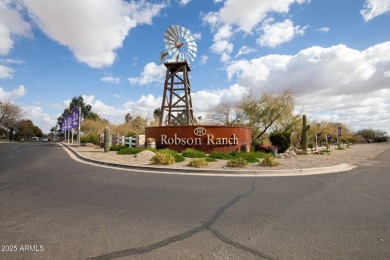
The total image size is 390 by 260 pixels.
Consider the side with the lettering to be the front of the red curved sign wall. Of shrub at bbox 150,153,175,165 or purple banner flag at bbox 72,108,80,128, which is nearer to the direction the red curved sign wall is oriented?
the shrub

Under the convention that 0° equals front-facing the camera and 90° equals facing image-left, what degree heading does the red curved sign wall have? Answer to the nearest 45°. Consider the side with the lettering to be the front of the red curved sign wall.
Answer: approximately 0°

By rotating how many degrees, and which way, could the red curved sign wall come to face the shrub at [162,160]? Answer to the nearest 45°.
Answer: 0° — it already faces it

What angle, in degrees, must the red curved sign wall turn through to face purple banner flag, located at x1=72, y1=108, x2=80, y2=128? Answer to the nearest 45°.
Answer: approximately 135° to its right

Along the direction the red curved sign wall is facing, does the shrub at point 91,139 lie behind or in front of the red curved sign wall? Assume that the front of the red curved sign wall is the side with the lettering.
behind

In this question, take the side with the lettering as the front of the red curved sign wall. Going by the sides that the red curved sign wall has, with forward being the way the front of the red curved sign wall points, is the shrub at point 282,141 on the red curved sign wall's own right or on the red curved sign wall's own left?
on the red curved sign wall's own left

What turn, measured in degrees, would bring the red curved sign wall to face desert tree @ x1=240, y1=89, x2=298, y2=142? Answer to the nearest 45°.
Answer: approximately 135° to its left

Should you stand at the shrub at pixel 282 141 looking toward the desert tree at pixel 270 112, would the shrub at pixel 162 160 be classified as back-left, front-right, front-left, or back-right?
back-left
